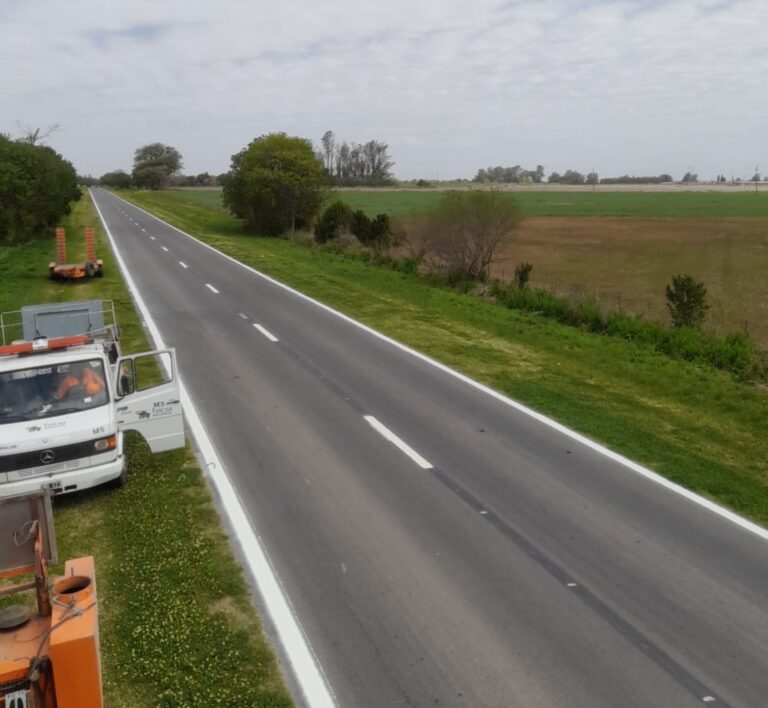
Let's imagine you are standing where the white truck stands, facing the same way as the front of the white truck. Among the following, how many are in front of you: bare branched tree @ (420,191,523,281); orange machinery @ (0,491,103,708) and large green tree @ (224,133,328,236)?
1

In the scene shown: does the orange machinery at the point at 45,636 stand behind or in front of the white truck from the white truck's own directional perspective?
in front

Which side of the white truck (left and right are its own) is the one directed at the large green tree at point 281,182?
back

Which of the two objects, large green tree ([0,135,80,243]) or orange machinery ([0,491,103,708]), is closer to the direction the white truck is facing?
the orange machinery

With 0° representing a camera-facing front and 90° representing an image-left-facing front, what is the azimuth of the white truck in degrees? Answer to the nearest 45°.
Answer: approximately 0°

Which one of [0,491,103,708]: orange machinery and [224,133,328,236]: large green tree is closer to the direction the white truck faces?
the orange machinery

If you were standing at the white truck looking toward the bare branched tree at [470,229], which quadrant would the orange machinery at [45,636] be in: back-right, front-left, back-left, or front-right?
back-right

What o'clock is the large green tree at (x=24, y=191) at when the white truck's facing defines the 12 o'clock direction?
The large green tree is roughly at 6 o'clock from the white truck.

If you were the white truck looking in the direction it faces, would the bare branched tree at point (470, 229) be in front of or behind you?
behind
